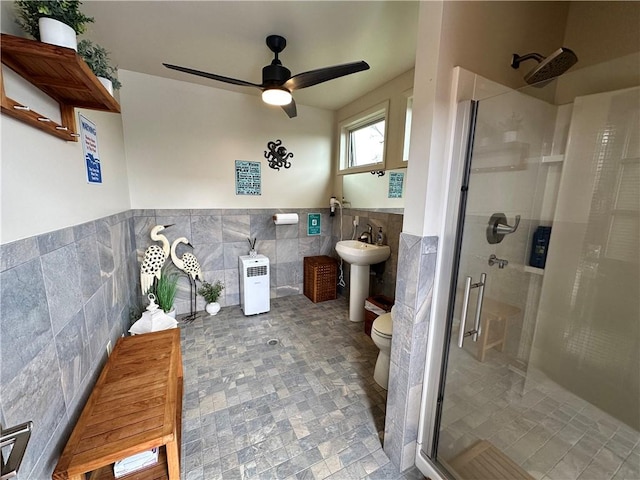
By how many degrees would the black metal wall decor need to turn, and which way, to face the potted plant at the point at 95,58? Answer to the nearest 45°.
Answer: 0° — it already faces it

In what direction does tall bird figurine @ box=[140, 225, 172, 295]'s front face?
to the viewer's right

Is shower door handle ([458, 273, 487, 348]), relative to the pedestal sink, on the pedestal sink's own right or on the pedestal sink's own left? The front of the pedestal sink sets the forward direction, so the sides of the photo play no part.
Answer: on the pedestal sink's own left

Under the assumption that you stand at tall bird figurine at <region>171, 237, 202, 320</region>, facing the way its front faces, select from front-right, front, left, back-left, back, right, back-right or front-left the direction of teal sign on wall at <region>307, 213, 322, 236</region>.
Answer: back

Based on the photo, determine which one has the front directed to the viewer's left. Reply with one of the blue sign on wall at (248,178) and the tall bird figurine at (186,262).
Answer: the tall bird figurine

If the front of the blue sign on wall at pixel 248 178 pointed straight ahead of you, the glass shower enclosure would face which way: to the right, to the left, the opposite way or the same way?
to the right

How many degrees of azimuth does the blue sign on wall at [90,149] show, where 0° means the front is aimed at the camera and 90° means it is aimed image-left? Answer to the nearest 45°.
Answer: approximately 315°

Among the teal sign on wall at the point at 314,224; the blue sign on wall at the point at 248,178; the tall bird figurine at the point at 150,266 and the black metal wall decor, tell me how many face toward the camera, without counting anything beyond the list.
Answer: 3

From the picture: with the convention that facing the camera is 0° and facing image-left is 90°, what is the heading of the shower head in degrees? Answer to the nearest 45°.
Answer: approximately 315°
